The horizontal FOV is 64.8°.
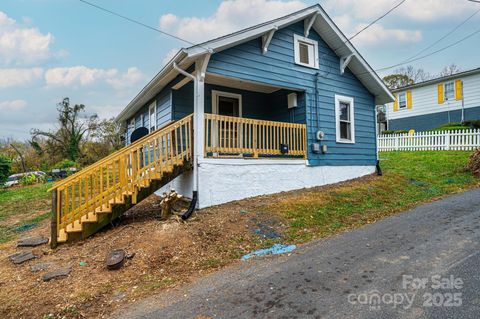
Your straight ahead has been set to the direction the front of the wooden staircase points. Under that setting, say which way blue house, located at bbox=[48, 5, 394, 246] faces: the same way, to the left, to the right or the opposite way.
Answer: to the left

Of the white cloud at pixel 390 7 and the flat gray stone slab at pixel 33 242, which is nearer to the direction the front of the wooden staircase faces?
the flat gray stone slab

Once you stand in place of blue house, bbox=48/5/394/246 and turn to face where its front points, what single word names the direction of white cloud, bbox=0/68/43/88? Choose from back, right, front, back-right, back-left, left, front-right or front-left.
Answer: back

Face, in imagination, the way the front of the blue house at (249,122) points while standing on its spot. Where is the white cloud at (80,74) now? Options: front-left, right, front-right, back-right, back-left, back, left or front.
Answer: back

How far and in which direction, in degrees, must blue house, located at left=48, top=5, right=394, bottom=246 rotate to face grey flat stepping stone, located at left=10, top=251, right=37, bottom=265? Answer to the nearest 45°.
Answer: approximately 90° to its right

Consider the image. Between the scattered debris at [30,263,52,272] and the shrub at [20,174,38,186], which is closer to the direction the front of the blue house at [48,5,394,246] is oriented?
the scattered debris

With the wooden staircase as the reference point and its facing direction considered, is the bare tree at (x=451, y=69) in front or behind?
behind

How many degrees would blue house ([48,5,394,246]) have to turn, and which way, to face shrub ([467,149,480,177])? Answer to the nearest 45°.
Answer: approximately 45° to its left
